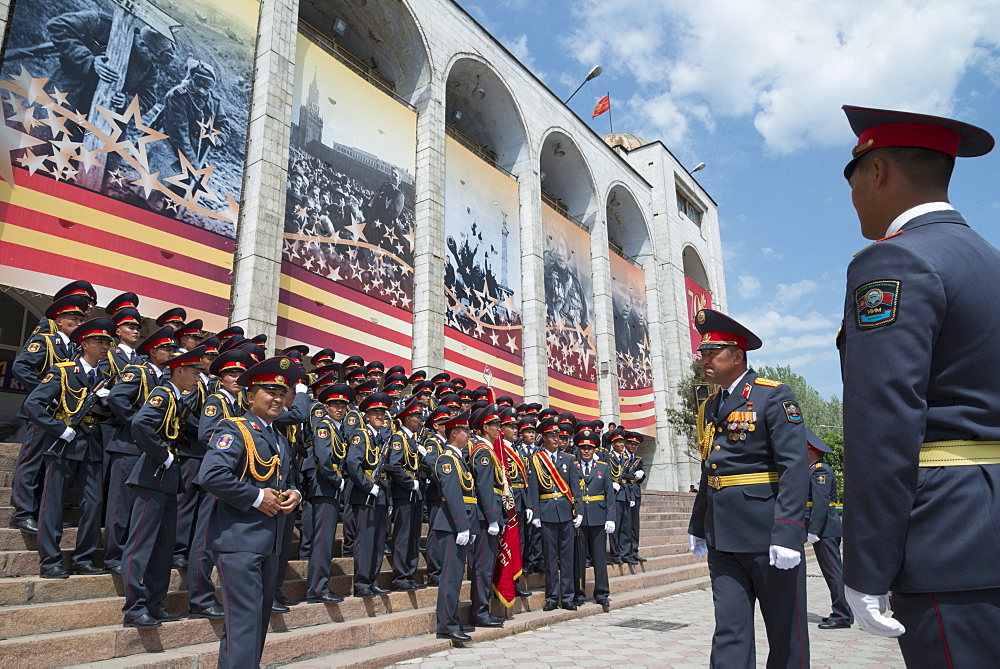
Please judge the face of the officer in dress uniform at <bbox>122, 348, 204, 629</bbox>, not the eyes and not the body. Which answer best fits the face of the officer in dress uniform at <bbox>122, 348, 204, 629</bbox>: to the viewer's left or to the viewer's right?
to the viewer's right

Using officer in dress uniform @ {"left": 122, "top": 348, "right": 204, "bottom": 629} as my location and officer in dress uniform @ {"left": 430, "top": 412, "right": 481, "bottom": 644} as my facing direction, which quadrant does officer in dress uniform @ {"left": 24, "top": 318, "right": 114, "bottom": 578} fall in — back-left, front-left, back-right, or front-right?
back-left

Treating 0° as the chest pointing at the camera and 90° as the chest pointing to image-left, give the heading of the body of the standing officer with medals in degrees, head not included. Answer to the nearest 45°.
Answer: approximately 45°

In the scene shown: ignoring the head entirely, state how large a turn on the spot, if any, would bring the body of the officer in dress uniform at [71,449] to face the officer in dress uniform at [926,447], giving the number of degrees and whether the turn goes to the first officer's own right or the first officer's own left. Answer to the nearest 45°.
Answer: approximately 45° to the first officer's own right

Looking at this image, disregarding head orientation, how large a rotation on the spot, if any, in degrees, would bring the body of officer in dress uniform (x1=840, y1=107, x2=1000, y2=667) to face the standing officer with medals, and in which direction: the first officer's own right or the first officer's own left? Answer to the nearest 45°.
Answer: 0° — they already face them

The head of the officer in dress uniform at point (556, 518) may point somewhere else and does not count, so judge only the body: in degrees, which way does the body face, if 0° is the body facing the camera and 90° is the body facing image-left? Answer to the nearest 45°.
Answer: approximately 0°

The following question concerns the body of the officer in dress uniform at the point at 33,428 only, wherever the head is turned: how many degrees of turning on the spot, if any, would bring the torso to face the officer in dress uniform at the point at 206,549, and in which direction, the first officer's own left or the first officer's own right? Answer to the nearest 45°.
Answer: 0° — they already face them

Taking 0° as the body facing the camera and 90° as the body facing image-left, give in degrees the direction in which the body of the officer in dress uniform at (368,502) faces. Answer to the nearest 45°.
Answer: approximately 315°

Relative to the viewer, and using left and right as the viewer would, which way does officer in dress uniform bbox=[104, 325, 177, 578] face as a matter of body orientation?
facing to the right of the viewer

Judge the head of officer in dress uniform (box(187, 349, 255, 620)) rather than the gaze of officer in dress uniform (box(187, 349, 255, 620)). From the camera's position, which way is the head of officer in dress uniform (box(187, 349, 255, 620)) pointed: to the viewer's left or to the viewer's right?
to the viewer's right

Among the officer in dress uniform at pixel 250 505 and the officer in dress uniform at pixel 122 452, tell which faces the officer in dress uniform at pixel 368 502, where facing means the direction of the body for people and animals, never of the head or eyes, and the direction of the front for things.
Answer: the officer in dress uniform at pixel 122 452

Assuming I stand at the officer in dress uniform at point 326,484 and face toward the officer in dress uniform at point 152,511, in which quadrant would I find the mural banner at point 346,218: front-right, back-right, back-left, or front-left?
back-right
